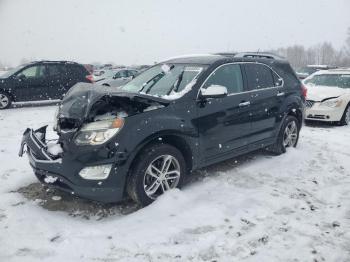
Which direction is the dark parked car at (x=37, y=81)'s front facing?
to the viewer's left

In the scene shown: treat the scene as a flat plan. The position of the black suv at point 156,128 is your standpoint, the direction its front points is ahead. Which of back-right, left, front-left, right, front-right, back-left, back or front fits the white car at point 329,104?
back

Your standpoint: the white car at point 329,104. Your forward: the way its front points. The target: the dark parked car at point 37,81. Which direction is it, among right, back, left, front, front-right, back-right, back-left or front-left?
front-right

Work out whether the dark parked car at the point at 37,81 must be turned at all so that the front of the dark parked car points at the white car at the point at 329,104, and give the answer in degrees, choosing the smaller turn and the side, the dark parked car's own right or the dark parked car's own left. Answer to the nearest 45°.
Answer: approximately 135° to the dark parked car's own left

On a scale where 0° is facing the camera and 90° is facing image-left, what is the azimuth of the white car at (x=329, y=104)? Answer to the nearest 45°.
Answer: approximately 45°

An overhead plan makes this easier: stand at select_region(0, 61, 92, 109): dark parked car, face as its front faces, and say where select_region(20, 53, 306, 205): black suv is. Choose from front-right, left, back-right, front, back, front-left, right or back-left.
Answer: left

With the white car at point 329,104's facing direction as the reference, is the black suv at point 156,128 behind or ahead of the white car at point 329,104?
ahead

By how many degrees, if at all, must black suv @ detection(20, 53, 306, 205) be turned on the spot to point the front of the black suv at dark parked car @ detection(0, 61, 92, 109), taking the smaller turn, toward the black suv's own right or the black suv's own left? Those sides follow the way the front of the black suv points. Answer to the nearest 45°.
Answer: approximately 90° to the black suv's own right

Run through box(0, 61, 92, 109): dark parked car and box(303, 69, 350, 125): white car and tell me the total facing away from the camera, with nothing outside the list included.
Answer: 0
